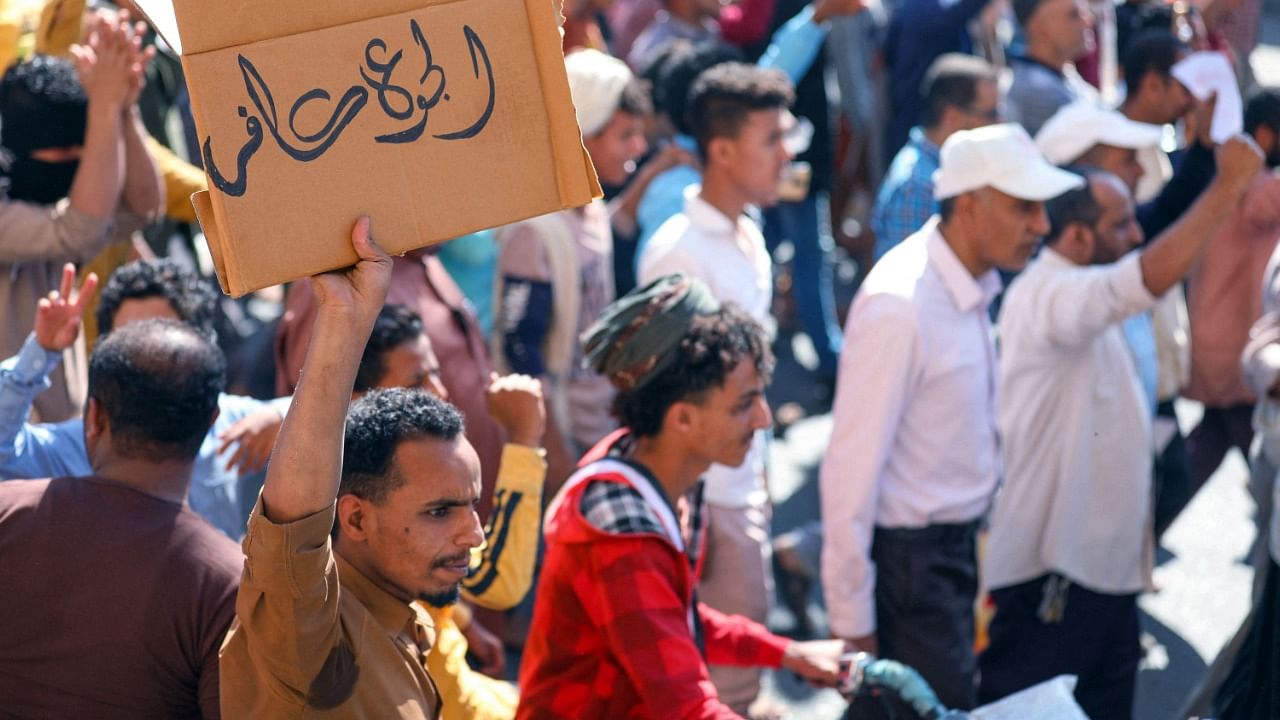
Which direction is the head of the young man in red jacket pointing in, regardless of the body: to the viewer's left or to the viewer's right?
to the viewer's right

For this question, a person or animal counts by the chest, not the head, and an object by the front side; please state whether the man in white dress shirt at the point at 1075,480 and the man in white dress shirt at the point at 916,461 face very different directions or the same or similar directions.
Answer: same or similar directions

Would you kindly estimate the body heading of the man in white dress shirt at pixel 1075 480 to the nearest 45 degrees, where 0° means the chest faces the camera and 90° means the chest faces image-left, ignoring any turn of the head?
approximately 270°

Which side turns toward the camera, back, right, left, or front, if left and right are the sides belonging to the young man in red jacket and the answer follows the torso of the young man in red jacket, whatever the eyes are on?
right

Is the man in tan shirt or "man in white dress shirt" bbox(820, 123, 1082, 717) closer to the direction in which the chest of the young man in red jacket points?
the man in white dress shirt

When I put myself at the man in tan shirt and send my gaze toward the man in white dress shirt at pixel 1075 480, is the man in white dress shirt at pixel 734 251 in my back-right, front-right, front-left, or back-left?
front-left

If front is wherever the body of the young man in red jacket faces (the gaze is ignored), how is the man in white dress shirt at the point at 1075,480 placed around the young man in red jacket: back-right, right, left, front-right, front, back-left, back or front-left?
front-left

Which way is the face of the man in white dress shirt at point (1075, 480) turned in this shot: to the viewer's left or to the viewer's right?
to the viewer's right

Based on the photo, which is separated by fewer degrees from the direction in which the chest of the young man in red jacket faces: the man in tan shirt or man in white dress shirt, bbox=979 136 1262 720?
the man in white dress shirt

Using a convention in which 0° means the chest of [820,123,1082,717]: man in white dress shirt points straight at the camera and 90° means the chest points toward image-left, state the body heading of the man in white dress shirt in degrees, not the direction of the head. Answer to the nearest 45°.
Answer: approximately 270°

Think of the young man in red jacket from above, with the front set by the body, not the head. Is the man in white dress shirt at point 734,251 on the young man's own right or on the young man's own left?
on the young man's own left

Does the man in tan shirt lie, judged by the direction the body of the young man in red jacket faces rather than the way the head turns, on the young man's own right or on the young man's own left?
on the young man's own right
